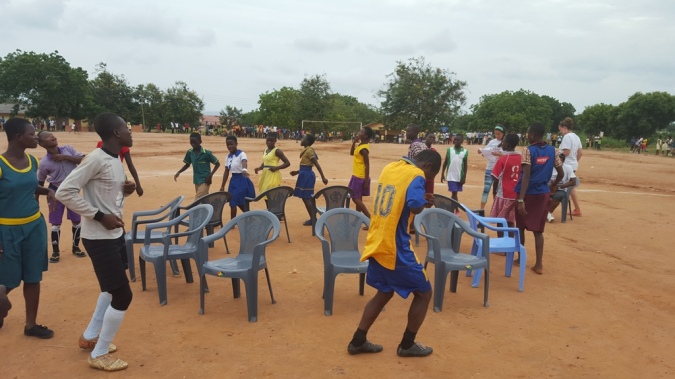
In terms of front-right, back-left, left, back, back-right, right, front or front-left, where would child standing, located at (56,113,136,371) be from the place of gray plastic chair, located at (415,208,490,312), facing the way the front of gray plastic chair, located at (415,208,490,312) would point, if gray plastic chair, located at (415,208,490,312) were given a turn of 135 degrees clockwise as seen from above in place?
front-left

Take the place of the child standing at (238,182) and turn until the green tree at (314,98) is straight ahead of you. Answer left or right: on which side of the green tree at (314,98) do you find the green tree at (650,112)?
right

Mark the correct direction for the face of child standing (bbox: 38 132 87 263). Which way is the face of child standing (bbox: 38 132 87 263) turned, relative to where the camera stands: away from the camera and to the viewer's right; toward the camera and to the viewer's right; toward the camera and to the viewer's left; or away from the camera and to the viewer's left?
toward the camera and to the viewer's right

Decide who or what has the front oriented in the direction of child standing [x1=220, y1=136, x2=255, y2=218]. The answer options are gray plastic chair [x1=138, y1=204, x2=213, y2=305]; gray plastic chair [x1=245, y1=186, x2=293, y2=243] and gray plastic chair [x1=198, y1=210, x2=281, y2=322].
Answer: gray plastic chair [x1=245, y1=186, x2=293, y2=243]

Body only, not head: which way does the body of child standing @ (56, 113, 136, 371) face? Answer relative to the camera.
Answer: to the viewer's right

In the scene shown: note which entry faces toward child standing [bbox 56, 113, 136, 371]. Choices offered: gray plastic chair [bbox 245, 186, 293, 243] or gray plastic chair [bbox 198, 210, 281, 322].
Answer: gray plastic chair [bbox 198, 210, 281, 322]

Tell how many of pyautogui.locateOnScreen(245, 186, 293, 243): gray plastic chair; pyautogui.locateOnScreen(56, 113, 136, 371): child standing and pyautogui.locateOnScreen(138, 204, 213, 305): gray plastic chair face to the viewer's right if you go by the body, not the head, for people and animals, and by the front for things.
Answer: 1

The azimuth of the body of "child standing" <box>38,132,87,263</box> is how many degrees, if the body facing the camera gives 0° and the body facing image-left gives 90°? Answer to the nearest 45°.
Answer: approximately 315°

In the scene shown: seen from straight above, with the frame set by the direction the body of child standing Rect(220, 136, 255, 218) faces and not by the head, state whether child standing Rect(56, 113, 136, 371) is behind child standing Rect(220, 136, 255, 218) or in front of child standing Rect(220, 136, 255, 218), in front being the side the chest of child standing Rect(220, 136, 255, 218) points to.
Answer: in front

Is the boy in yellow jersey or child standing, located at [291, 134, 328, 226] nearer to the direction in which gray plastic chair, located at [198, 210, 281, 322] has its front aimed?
the boy in yellow jersey
